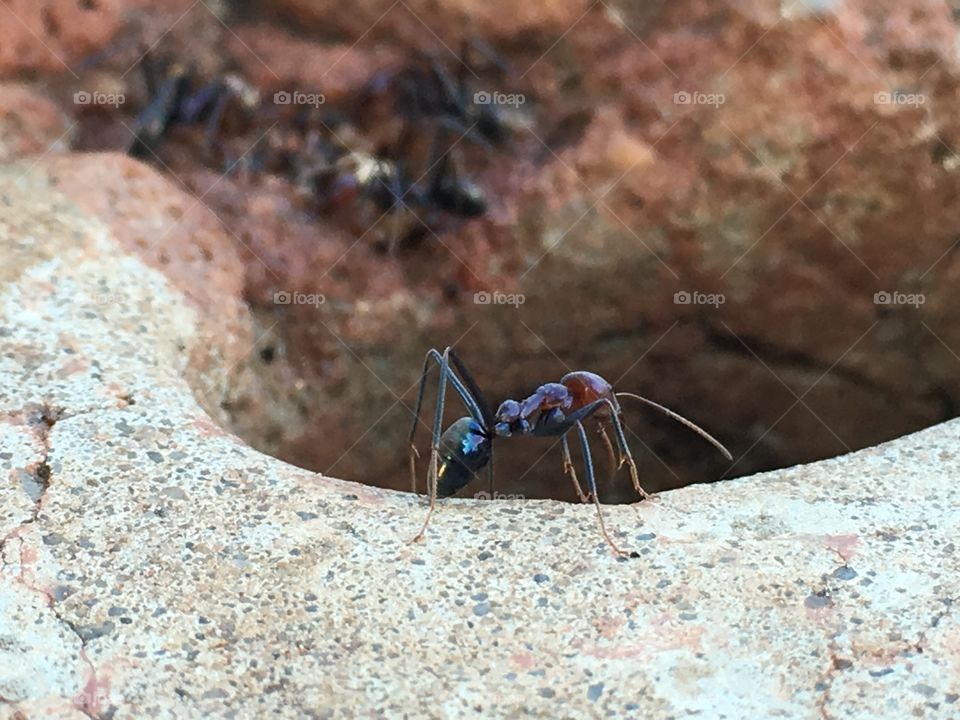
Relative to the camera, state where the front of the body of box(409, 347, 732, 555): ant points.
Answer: to the viewer's right

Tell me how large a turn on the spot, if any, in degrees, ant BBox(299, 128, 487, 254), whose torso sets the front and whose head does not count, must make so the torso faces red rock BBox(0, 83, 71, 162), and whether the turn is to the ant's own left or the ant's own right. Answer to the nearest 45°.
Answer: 0° — it already faces it

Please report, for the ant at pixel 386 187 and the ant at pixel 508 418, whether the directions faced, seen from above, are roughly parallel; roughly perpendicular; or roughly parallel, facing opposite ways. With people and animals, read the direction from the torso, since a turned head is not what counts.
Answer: roughly parallel, facing opposite ways

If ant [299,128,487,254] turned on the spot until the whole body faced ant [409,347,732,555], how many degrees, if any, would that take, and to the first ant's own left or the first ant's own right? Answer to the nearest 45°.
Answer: approximately 90° to the first ant's own left

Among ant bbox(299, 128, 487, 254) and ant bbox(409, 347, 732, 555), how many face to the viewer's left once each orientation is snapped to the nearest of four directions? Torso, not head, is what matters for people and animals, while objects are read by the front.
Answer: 1

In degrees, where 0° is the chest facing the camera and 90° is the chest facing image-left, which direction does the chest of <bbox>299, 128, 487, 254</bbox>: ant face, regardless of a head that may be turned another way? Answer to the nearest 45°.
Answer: approximately 90°

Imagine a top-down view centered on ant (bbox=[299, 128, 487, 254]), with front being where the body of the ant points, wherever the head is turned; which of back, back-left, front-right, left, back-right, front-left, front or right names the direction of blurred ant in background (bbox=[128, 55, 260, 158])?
front

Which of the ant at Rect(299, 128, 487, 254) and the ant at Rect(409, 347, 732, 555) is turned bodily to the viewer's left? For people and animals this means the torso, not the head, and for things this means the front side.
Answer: the ant at Rect(299, 128, 487, 254)

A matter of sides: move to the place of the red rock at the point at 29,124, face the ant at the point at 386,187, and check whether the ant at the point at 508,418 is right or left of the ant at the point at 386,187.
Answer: right

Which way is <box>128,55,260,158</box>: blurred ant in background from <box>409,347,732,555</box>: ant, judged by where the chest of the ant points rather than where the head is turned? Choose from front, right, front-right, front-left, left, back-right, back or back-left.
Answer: back-left

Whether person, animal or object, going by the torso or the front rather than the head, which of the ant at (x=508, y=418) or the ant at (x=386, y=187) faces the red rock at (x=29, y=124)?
the ant at (x=386, y=187)

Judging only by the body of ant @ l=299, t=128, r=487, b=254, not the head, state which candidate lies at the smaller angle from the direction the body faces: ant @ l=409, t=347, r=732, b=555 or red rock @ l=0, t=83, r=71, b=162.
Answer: the red rock

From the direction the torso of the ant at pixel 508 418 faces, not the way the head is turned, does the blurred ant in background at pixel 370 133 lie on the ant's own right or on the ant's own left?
on the ant's own left
